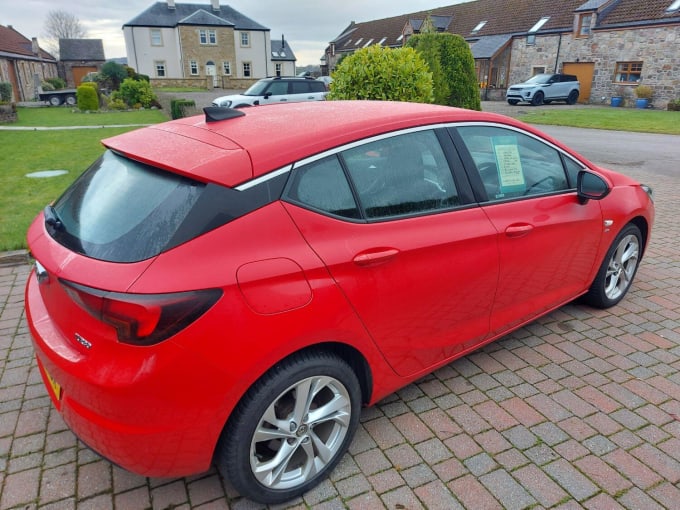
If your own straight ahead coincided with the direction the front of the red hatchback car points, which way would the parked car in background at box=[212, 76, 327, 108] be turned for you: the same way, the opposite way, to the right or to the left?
the opposite way

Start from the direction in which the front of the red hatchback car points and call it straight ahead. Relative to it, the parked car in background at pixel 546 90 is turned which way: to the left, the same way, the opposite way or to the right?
the opposite way

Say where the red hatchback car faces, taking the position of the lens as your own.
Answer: facing away from the viewer and to the right of the viewer

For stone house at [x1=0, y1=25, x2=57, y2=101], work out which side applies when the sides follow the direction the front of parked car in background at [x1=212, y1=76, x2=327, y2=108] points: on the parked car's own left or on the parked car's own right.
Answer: on the parked car's own right

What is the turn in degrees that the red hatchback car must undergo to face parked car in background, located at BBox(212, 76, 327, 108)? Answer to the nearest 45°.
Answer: approximately 45° to its left

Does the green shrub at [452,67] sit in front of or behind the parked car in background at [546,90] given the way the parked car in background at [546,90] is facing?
in front

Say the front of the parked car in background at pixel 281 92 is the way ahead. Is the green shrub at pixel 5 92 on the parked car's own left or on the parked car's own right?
on the parked car's own right

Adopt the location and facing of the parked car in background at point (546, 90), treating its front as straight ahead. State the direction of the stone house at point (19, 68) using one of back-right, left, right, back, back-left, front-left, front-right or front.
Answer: front-right

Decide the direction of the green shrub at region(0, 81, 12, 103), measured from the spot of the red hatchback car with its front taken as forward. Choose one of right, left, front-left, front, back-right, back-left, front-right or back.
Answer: left

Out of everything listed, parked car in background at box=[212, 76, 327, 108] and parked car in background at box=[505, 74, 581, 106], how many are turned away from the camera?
0

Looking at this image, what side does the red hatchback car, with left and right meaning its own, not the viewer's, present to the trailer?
left

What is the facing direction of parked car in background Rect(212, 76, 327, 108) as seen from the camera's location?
facing the viewer and to the left of the viewer

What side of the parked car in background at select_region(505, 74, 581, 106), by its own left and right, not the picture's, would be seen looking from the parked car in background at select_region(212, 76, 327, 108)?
front
